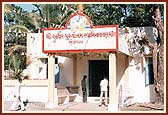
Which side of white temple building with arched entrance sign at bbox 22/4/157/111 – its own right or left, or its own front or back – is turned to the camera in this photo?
front
